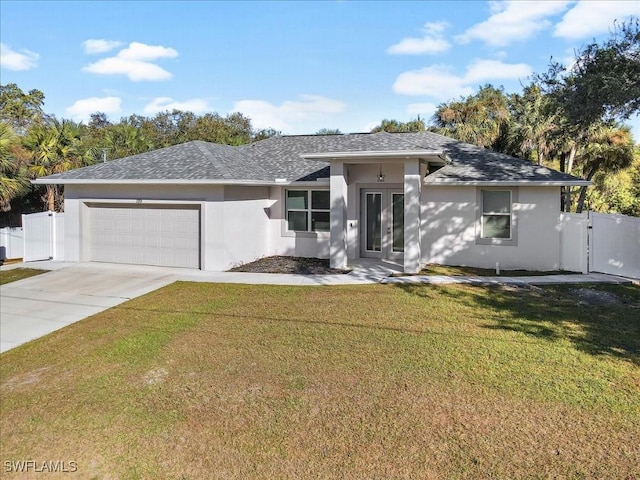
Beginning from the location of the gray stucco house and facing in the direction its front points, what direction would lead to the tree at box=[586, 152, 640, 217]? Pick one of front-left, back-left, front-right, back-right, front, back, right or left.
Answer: back-left

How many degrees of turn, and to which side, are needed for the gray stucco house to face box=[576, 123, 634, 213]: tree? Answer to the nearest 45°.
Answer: approximately 135° to its left

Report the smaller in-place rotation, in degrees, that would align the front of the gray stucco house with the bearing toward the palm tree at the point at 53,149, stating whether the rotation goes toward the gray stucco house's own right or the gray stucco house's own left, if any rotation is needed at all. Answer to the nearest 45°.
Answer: approximately 135° to the gray stucco house's own right

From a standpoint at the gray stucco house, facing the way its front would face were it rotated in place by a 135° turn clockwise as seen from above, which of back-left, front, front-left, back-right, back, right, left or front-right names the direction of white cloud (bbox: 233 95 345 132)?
front-right

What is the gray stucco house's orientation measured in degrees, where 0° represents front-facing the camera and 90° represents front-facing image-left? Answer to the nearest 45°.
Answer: approximately 0°

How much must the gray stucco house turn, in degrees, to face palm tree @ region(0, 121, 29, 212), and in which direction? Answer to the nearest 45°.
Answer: approximately 90° to its right

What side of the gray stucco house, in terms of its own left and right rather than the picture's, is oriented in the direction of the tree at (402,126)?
back

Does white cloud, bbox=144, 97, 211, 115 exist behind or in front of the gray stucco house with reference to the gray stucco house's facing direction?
behind

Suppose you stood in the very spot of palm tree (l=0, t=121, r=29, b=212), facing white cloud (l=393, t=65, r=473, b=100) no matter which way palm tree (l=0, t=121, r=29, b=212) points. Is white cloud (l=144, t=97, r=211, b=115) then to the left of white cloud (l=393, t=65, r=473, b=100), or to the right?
left
